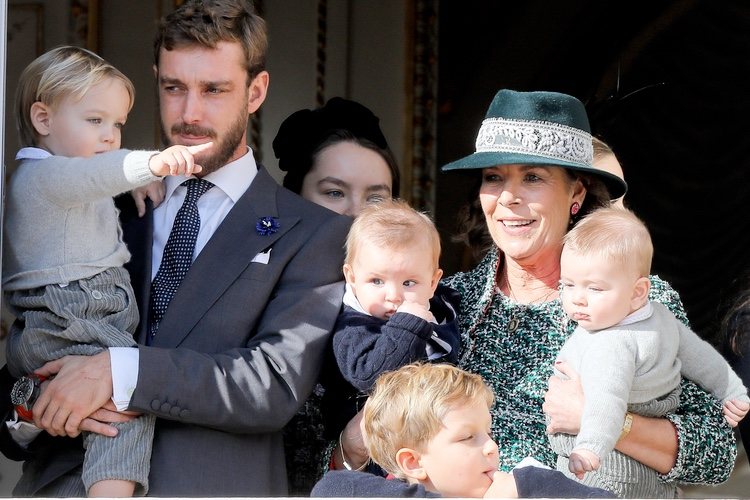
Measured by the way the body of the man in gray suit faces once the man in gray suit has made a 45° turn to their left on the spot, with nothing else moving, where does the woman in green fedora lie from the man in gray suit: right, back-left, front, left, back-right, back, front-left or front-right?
left

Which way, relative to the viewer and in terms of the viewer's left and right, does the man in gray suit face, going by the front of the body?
facing the viewer and to the left of the viewer

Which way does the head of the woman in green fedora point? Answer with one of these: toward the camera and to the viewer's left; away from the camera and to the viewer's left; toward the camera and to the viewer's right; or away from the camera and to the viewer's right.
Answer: toward the camera and to the viewer's left

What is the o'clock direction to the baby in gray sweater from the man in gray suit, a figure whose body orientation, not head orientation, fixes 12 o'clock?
The baby in gray sweater is roughly at 8 o'clock from the man in gray suit.

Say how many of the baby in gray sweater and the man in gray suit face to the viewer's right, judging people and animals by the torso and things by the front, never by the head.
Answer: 0

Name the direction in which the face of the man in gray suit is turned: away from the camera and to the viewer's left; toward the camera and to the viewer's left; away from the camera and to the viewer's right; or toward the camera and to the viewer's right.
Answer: toward the camera and to the viewer's left

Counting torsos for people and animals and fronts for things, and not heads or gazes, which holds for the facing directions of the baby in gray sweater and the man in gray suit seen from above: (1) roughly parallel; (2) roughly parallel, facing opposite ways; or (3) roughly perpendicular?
roughly parallel

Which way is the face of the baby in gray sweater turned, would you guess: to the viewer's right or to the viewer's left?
to the viewer's left
